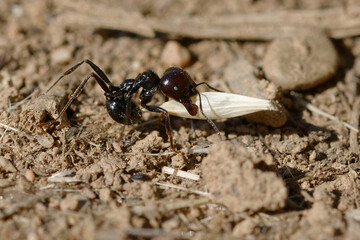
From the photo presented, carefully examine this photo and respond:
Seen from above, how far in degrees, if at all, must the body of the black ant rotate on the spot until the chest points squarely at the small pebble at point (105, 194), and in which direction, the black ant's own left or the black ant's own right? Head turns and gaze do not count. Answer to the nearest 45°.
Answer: approximately 90° to the black ant's own right

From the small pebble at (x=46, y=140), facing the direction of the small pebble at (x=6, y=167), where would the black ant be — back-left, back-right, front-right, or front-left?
back-left

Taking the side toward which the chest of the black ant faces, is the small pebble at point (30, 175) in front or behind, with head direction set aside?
behind

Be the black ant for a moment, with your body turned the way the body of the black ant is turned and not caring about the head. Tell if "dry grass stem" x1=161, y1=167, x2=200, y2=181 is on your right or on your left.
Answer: on your right

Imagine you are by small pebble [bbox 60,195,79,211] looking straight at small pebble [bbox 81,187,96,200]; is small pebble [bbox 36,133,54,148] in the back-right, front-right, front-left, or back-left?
front-left

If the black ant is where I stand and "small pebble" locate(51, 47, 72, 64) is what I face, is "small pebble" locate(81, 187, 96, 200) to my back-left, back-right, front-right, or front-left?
back-left

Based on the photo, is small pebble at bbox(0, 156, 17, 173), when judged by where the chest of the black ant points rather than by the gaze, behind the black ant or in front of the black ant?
behind

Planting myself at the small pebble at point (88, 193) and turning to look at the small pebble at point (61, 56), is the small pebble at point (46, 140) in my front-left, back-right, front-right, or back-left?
front-left

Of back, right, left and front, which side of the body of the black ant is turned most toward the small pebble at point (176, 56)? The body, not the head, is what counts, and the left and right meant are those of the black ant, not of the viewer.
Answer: left

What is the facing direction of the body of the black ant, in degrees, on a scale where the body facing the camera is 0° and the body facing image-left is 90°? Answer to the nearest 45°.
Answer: approximately 270°

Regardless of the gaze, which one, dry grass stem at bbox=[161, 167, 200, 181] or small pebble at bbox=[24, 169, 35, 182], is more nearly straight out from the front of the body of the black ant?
the dry grass stem

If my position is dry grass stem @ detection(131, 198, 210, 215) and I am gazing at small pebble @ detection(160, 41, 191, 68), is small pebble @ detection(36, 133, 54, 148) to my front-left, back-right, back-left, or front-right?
front-left

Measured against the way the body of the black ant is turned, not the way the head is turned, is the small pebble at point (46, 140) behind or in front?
behind

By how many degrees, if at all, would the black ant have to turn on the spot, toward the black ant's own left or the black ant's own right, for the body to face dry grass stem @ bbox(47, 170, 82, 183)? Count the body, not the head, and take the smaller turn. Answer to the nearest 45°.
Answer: approximately 135° to the black ant's own right
